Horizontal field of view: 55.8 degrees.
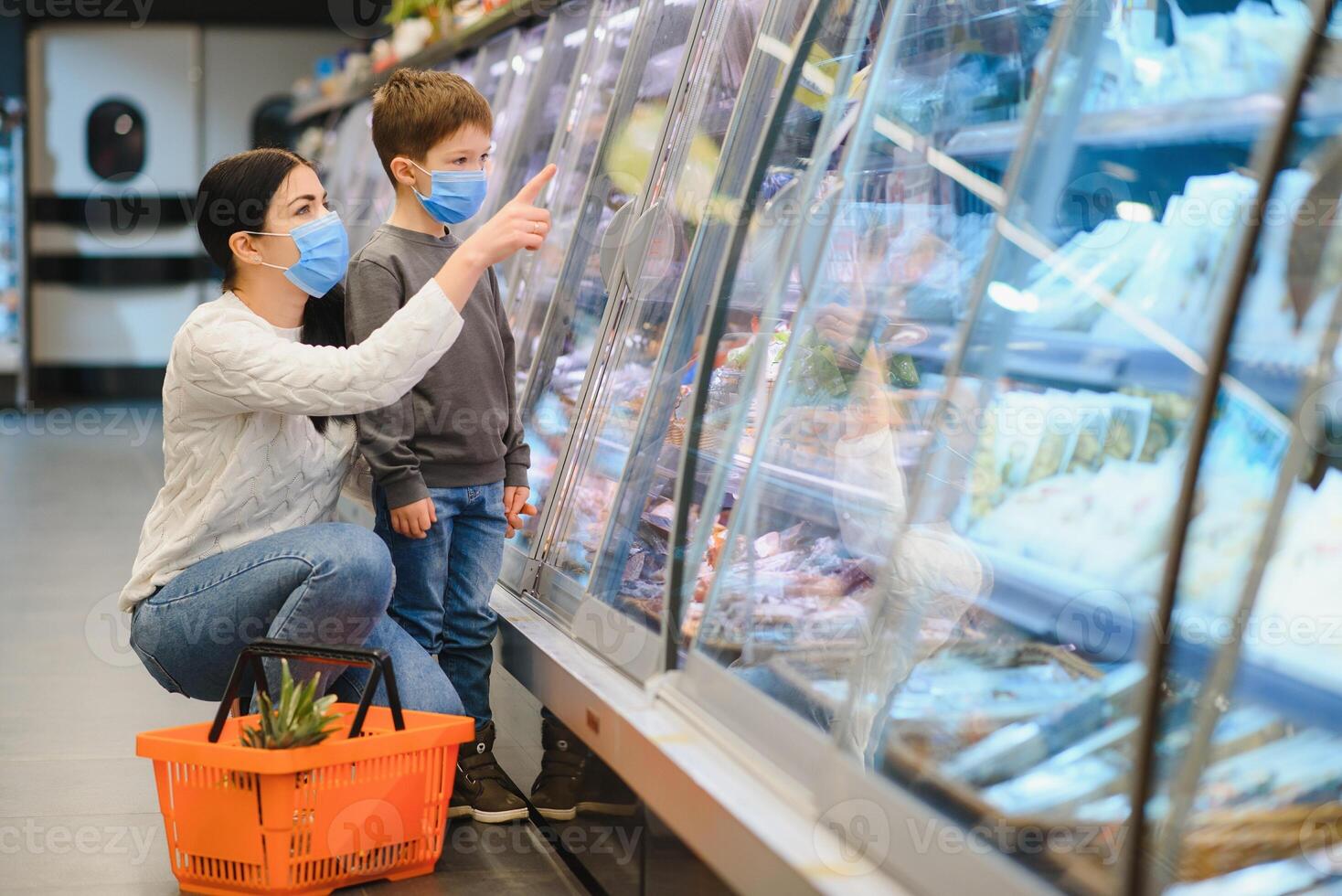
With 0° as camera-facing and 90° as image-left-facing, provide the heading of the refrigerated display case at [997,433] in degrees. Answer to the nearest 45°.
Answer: approximately 45°

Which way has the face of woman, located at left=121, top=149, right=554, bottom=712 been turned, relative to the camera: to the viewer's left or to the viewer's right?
to the viewer's right

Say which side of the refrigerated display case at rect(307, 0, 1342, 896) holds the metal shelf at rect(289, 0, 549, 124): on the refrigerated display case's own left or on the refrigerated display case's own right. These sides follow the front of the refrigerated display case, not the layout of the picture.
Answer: on the refrigerated display case's own right

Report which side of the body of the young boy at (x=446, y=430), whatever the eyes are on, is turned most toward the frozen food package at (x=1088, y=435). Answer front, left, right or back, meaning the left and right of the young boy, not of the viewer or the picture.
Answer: front

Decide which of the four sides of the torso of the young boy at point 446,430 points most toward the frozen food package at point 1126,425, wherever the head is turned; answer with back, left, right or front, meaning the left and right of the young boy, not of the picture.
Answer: front

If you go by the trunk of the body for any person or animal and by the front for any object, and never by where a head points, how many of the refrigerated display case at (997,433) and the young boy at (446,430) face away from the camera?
0

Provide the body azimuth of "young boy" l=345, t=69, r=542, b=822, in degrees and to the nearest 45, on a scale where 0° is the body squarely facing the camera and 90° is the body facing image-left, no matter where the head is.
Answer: approximately 315°

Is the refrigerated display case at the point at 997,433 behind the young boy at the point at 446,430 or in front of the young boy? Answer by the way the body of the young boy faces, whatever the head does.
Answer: in front

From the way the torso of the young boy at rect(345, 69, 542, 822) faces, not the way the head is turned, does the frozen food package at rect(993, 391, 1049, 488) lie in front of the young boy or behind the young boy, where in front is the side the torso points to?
in front

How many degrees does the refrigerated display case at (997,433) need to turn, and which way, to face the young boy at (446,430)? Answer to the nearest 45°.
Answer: approximately 90° to its right
